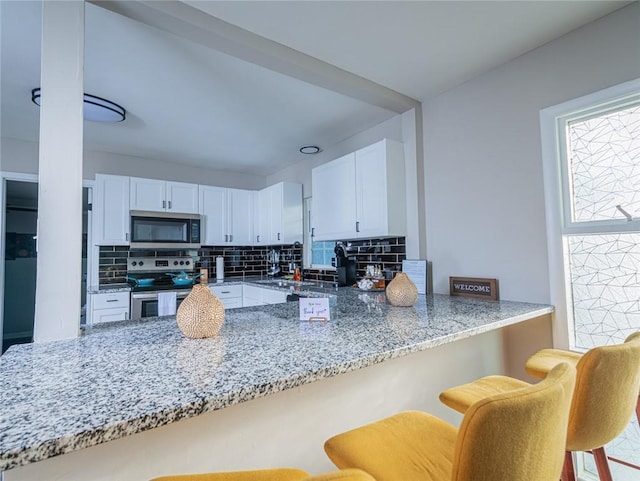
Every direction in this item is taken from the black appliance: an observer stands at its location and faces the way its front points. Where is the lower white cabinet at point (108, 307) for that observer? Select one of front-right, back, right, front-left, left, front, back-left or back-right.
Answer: front-right

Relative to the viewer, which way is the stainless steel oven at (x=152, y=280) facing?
toward the camera

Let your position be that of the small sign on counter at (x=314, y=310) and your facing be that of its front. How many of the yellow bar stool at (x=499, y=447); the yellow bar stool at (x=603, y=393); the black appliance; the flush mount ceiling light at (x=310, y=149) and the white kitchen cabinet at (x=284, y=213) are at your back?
3

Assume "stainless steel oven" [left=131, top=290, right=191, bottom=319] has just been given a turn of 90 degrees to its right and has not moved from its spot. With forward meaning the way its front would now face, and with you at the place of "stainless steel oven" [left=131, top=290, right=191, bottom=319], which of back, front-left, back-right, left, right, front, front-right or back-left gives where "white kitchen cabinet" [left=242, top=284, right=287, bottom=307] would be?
back

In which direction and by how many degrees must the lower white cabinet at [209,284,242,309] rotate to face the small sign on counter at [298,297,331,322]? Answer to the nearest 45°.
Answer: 0° — it already faces it

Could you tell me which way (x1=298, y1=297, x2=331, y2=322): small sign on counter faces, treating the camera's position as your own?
facing the viewer

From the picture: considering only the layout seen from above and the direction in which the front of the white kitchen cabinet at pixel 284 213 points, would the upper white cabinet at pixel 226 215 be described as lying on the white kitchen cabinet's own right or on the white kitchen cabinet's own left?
on the white kitchen cabinet's own right

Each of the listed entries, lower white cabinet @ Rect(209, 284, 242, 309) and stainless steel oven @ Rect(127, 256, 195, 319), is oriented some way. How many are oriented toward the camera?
2

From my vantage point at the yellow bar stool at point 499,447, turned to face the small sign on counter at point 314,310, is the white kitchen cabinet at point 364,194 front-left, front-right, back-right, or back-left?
front-right

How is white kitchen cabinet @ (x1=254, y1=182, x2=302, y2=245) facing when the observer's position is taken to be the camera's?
facing the viewer and to the left of the viewer

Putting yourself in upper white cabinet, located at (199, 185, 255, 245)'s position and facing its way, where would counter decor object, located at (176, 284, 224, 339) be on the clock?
The counter decor object is roughly at 12 o'clock from the upper white cabinet.

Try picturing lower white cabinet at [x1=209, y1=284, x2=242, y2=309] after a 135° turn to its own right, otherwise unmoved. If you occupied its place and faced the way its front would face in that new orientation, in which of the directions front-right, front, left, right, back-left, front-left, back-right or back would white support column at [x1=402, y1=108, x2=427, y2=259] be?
back

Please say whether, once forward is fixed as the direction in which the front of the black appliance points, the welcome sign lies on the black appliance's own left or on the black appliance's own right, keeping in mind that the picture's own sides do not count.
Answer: on the black appliance's own left
